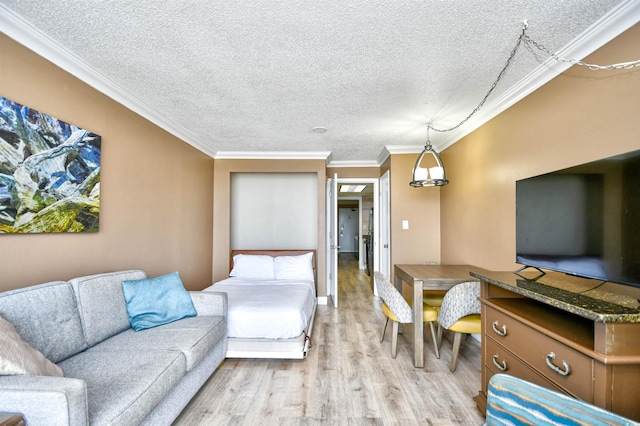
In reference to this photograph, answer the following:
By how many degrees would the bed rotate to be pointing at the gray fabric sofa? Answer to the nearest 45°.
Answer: approximately 45° to its right

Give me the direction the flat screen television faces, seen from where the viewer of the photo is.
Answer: facing the viewer and to the left of the viewer

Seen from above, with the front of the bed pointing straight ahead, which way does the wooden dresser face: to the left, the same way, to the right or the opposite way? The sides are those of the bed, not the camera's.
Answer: to the right

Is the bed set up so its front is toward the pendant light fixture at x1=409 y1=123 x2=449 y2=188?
no

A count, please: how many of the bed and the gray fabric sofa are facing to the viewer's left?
0

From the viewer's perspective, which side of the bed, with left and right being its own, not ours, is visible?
front

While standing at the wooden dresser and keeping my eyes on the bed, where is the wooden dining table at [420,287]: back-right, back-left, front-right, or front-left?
front-right

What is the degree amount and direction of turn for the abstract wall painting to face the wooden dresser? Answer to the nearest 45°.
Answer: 0° — it already faces it

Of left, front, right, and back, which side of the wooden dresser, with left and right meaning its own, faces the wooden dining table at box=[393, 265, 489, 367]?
right

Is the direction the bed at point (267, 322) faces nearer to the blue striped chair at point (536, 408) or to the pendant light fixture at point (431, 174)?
the blue striped chair

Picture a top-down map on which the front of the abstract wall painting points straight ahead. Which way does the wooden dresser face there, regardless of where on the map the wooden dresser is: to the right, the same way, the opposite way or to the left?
the opposite way

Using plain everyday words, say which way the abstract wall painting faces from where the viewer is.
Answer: facing the viewer and to the right of the viewer

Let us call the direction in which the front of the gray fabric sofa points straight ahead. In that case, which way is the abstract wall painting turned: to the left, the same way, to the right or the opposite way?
the same way

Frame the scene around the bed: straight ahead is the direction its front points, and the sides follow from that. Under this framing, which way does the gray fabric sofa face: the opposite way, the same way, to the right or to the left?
to the left

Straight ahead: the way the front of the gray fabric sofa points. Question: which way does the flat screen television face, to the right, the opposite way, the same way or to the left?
the opposite way

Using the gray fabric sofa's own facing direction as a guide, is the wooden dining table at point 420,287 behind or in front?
in front

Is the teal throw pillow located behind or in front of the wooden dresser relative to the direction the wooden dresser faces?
in front

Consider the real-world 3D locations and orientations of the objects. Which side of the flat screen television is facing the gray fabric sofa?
front

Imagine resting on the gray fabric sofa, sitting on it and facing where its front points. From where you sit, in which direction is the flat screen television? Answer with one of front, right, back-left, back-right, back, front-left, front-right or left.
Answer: front
